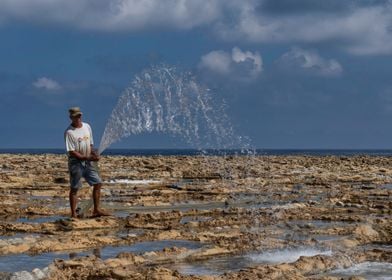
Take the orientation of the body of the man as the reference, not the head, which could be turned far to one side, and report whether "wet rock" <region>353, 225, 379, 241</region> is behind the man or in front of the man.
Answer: in front

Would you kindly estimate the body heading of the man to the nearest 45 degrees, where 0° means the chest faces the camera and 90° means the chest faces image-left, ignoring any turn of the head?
approximately 315°
